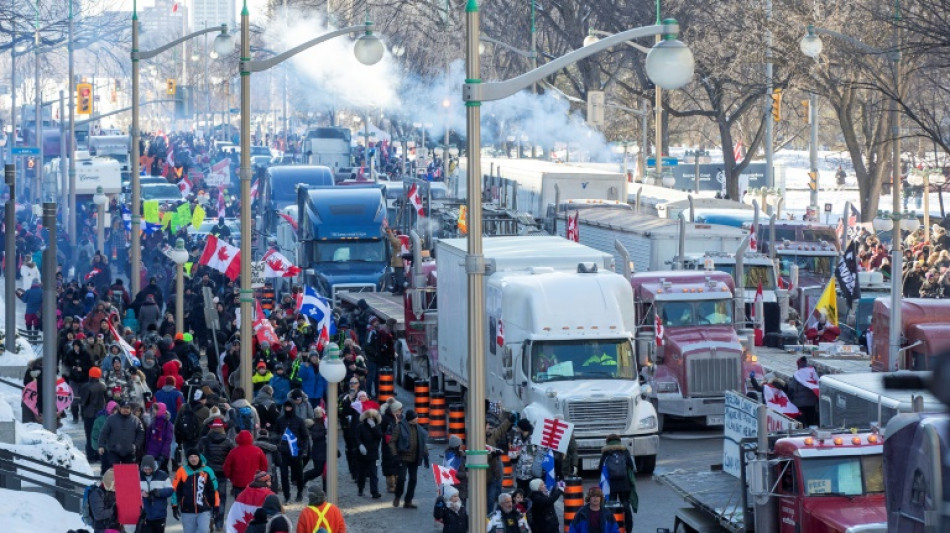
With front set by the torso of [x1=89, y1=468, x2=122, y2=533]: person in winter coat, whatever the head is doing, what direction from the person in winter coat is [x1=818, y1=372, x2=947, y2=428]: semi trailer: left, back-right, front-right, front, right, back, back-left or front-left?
front-left

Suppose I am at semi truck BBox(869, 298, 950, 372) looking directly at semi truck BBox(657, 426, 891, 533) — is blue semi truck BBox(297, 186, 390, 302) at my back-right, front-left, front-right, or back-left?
back-right

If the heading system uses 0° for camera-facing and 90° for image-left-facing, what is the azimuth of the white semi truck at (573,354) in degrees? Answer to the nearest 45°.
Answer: approximately 315°

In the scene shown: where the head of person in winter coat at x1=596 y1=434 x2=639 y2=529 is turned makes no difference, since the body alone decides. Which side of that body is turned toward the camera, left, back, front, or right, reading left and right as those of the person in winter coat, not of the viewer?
back

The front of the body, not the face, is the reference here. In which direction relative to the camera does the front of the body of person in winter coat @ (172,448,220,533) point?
toward the camera

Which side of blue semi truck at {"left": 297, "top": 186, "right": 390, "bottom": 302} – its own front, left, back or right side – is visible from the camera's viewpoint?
front

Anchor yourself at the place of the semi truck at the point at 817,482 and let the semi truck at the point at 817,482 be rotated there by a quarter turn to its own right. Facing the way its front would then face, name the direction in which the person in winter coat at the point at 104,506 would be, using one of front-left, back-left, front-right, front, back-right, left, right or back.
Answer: front-right

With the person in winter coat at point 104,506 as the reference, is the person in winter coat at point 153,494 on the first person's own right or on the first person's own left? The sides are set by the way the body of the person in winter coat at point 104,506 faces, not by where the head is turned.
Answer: on the first person's own left

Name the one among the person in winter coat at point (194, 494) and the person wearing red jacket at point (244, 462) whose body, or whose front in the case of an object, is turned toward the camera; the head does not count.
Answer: the person in winter coat

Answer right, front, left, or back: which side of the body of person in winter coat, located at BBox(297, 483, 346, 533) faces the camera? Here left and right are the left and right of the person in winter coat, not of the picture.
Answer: back

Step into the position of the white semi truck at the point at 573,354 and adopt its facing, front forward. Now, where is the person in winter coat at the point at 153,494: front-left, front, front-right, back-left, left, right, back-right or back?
right

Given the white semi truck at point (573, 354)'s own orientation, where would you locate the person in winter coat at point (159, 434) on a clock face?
The person in winter coat is roughly at 4 o'clock from the white semi truck.

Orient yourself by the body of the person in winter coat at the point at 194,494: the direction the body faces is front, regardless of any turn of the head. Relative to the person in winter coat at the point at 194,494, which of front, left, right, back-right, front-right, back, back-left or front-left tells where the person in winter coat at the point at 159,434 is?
back

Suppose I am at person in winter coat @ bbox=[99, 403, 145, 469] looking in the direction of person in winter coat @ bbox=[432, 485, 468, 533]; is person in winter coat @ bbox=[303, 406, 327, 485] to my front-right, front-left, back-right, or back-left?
front-left

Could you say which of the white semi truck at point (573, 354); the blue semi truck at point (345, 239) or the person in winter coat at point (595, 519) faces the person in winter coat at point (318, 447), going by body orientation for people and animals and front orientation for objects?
the blue semi truck

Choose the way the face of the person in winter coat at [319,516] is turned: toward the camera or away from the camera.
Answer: away from the camera

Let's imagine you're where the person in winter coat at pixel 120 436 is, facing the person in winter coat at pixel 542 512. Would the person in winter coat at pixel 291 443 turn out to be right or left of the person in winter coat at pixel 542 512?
left
